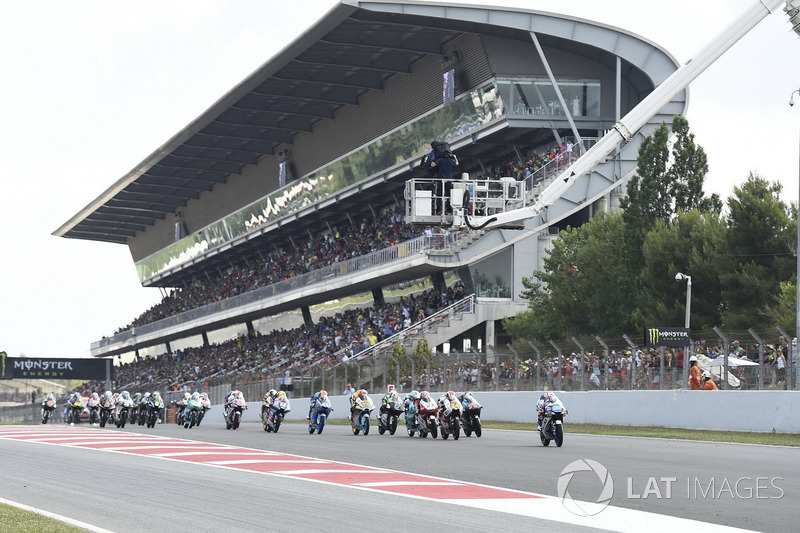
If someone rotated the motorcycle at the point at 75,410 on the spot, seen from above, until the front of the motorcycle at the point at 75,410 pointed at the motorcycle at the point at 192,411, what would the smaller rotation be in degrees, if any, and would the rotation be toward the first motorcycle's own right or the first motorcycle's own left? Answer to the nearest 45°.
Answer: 0° — it already faces it

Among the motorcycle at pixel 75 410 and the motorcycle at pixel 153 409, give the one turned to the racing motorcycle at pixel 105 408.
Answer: the motorcycle at pixel 75 410

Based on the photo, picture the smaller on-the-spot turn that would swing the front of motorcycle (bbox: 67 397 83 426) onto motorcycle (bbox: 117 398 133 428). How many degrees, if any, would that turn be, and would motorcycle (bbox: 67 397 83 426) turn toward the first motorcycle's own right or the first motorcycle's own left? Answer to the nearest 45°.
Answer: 0° — it already faces it

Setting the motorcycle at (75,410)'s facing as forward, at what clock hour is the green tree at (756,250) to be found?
The green tree is roughly at 10 o'clock from the motorcycle.

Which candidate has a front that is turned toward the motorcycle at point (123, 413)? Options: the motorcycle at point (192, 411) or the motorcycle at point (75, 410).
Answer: the motorcycle at point (75, 410)

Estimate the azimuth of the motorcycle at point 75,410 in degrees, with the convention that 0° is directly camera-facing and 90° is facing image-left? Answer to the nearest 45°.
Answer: approximately 0°

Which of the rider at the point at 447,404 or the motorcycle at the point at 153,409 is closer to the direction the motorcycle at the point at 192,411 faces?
the rider

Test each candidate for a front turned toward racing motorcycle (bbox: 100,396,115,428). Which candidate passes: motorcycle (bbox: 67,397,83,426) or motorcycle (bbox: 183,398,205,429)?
motorcycle (bbox: 67,397,83,426)
